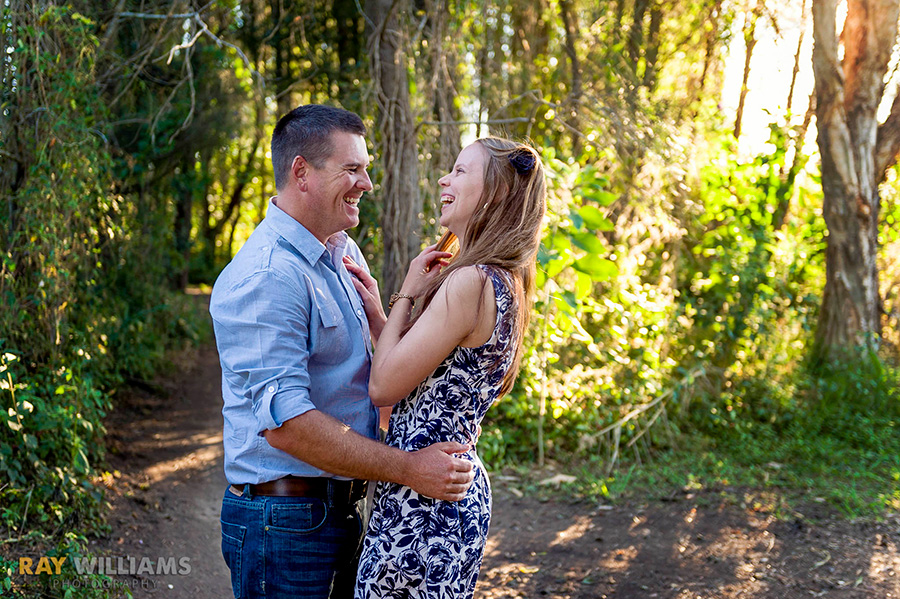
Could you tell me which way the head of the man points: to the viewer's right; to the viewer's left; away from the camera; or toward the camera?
to the viewer's right

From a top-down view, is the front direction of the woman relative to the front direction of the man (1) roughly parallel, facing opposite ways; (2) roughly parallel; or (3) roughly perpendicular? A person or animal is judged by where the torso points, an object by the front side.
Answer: roughly parallel, facing opposite ways

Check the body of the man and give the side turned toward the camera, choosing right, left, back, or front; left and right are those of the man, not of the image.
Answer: right

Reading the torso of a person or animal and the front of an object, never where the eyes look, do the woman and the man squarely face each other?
yes

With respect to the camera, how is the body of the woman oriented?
to the viewer's left

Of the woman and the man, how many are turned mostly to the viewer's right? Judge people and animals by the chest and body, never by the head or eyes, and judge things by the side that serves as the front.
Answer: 1

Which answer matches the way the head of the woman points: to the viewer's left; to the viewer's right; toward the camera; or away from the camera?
to the viewer's left

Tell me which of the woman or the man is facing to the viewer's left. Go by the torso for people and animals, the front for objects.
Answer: the woman
